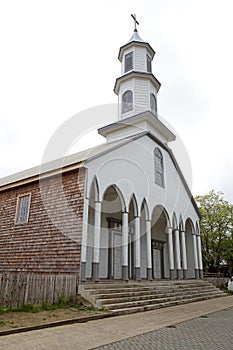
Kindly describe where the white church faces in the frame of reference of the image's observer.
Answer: facing the viewer and to the right of the viewer

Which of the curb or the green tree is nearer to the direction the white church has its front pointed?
the curb

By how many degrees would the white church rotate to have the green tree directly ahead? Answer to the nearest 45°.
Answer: approximately 90° to its left

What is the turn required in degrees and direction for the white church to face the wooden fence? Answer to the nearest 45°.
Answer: approximately 90° to its right
